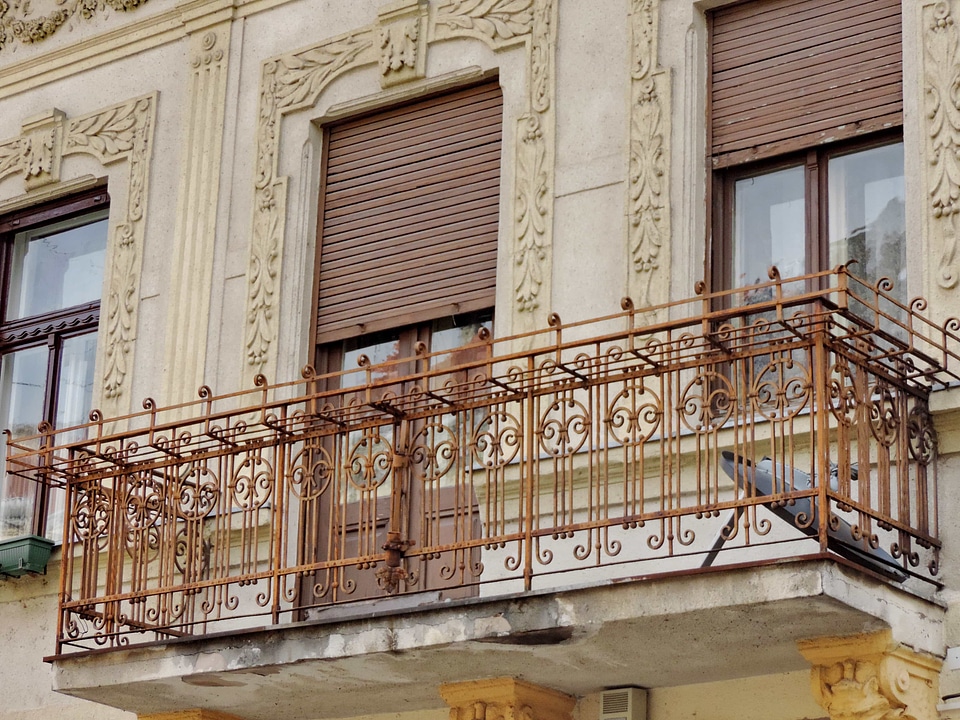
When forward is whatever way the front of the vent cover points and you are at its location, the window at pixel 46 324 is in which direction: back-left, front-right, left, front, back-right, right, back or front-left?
right

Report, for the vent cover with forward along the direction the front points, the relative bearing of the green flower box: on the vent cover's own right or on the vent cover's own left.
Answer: on the vent cover's own right

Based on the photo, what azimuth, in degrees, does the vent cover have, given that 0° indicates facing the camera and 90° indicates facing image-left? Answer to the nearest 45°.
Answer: approximately 45°
